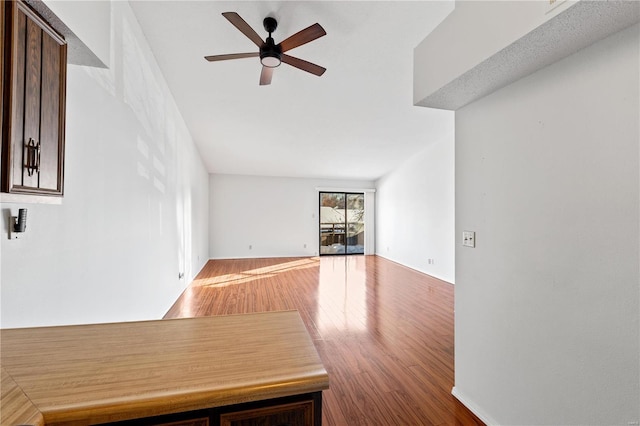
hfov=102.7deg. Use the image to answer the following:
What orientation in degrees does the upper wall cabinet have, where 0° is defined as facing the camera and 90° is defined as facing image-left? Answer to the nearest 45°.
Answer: approximately 315°

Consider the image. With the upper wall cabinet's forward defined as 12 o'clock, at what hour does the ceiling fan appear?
The ceiling fan is roughly at 10 o'clock from the upper wall cabinet.

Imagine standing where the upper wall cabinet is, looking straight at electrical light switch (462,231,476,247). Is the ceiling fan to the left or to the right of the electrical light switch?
left

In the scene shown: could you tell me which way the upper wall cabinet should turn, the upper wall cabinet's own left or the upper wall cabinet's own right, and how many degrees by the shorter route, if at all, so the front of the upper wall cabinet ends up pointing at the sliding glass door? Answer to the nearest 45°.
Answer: approximately 90° to the upper wall cabinet's own left

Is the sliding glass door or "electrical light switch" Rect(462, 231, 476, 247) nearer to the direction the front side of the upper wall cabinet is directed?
the electrical light switch

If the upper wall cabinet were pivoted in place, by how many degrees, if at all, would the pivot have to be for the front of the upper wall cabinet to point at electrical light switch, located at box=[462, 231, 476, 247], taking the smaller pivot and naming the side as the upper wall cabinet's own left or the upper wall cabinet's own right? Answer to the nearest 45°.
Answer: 0° — it already faces it

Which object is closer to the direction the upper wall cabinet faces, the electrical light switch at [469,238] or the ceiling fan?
the electrical light switch
